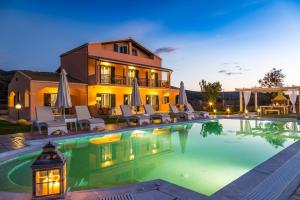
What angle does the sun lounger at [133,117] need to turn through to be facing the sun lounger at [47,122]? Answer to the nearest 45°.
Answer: approximately 90° to its right

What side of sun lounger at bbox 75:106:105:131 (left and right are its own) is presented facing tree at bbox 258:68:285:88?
left

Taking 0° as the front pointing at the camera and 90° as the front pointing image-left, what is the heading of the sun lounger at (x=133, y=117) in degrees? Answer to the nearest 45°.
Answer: approximately 315°

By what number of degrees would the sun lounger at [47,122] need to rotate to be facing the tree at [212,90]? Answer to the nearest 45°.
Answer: approximately 90° to its left

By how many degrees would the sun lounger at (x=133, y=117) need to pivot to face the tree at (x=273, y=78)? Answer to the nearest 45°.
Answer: approximately 90° to its left

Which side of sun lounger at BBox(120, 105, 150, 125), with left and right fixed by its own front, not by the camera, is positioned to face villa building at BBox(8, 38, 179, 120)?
back

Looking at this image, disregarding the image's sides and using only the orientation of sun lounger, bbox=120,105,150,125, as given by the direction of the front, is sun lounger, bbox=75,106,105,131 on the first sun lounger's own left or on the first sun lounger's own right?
on the first sun lounger's own right

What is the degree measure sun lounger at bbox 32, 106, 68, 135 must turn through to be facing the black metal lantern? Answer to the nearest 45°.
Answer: approximately 45° to its right
